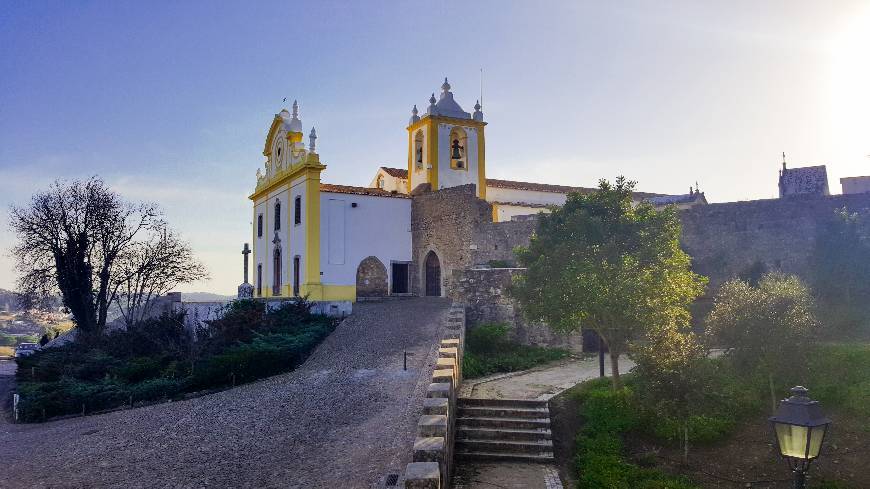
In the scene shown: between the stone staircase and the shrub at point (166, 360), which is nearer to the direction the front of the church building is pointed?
the shrub

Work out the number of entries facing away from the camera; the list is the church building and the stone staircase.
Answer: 0

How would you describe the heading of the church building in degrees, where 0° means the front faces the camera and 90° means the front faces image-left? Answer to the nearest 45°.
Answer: approximately 45°

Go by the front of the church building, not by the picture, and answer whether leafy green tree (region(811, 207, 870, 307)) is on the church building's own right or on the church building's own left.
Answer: on the church building's own left

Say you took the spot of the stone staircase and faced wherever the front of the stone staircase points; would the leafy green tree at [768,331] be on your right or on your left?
on your left

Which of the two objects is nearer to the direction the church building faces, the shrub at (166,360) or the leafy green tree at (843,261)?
the shrub

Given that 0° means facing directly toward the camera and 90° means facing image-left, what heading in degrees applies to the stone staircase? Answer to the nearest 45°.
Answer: approximately 0°

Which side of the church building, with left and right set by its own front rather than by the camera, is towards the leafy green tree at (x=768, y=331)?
left

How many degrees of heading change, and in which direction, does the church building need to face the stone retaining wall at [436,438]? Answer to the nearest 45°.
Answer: approximately 45° to its left

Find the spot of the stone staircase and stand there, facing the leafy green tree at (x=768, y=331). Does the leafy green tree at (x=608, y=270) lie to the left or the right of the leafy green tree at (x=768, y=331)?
left

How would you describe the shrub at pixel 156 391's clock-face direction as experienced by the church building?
The shrub is roughly at 11 o'clock from the church building.

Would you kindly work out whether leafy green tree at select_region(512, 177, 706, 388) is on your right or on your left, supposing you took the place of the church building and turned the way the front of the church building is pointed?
on your left

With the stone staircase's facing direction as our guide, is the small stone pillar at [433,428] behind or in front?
in front

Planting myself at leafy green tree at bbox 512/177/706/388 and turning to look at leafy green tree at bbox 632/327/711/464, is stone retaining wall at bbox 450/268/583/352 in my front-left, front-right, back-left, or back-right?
back-right
